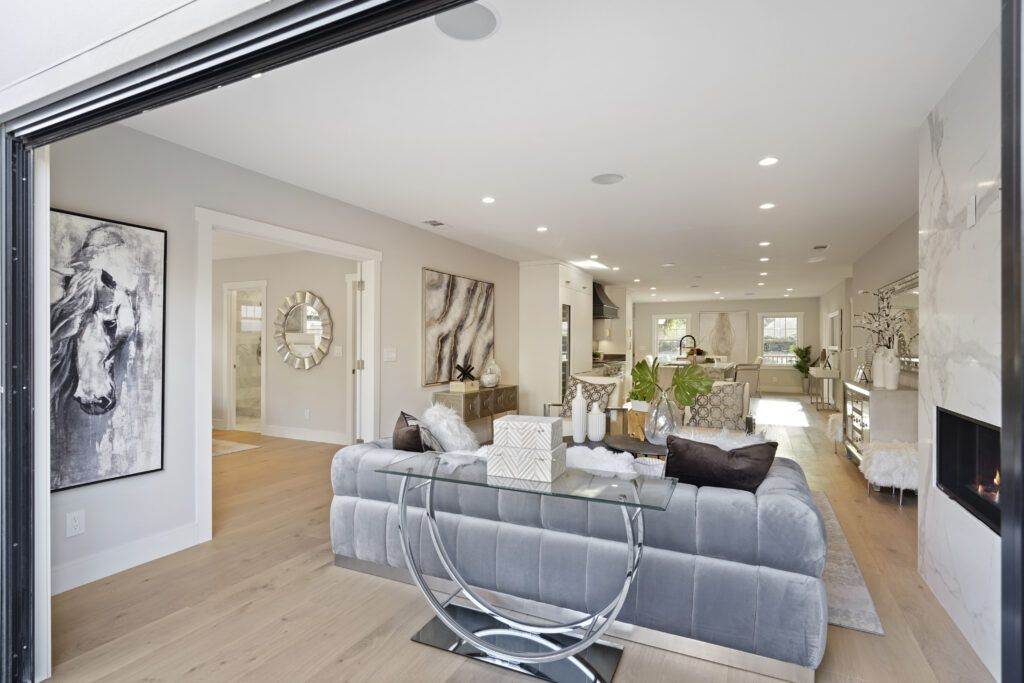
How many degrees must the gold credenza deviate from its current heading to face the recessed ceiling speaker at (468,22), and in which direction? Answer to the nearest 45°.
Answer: approximately 45° to its right

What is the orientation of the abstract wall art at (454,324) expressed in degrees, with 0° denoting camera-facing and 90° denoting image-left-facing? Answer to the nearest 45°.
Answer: approximately 315°

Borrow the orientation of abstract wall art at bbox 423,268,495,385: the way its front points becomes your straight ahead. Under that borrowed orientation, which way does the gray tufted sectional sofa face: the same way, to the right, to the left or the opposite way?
to the left

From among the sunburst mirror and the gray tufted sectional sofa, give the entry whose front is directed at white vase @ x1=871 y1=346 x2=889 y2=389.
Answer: the gray tufted sectional sofa

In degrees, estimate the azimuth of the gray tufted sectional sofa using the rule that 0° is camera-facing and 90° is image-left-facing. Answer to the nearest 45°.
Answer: approximately 225°

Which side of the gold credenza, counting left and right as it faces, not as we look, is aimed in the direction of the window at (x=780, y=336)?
left

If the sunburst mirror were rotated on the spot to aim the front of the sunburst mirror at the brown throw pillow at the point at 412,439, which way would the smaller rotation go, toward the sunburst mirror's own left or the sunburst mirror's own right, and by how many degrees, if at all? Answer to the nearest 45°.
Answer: approximately 45° to the sunburst mirror's own left

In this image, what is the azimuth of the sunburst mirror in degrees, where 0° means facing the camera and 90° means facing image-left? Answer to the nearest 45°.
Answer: approximately 45°

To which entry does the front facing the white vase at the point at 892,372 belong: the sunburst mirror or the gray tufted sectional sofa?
the gray tufted sectional sofa

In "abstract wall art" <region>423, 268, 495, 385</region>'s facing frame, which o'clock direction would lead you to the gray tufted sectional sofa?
The gray tufted sectional sofa is roughly at 1 o'clock from the abstract wall art.

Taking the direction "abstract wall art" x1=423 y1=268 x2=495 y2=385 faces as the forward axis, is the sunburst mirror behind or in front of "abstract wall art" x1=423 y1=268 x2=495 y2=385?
behind

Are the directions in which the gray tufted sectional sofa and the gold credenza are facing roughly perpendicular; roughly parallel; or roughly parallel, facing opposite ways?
roughly perpendicular
